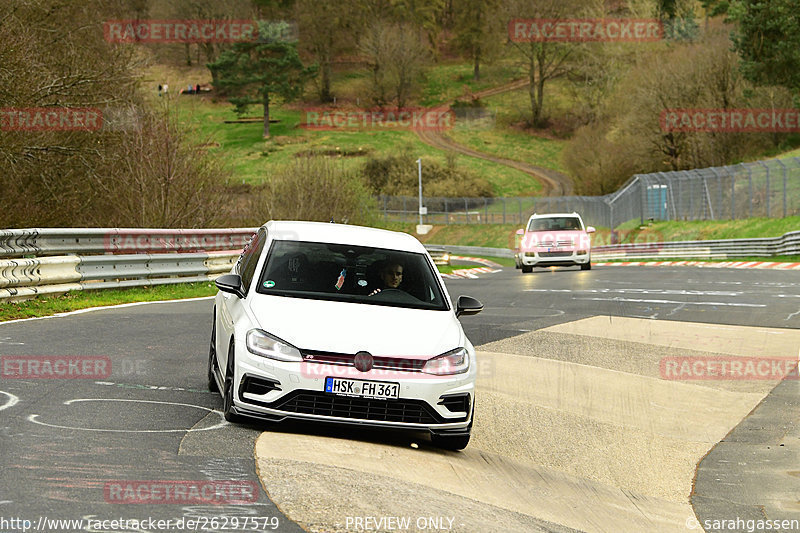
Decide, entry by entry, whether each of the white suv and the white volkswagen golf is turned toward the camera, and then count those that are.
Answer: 2

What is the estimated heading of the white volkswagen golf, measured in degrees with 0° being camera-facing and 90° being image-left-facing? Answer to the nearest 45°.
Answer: approximately 0°

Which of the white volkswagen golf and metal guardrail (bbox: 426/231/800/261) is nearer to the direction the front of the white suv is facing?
the white volkswagen golf

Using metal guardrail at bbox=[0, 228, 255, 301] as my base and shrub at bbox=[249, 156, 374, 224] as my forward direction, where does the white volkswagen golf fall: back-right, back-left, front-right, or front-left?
back-right

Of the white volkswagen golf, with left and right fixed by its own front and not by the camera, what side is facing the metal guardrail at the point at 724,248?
back

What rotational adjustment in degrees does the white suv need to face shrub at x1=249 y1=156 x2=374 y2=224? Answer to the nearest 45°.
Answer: approximately 135° to its right

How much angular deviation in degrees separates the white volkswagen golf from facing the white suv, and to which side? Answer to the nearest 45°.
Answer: approximately 180°

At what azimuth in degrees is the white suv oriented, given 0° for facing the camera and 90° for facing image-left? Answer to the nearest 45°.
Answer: approximately 0°

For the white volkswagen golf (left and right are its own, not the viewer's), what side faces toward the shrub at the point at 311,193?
back
